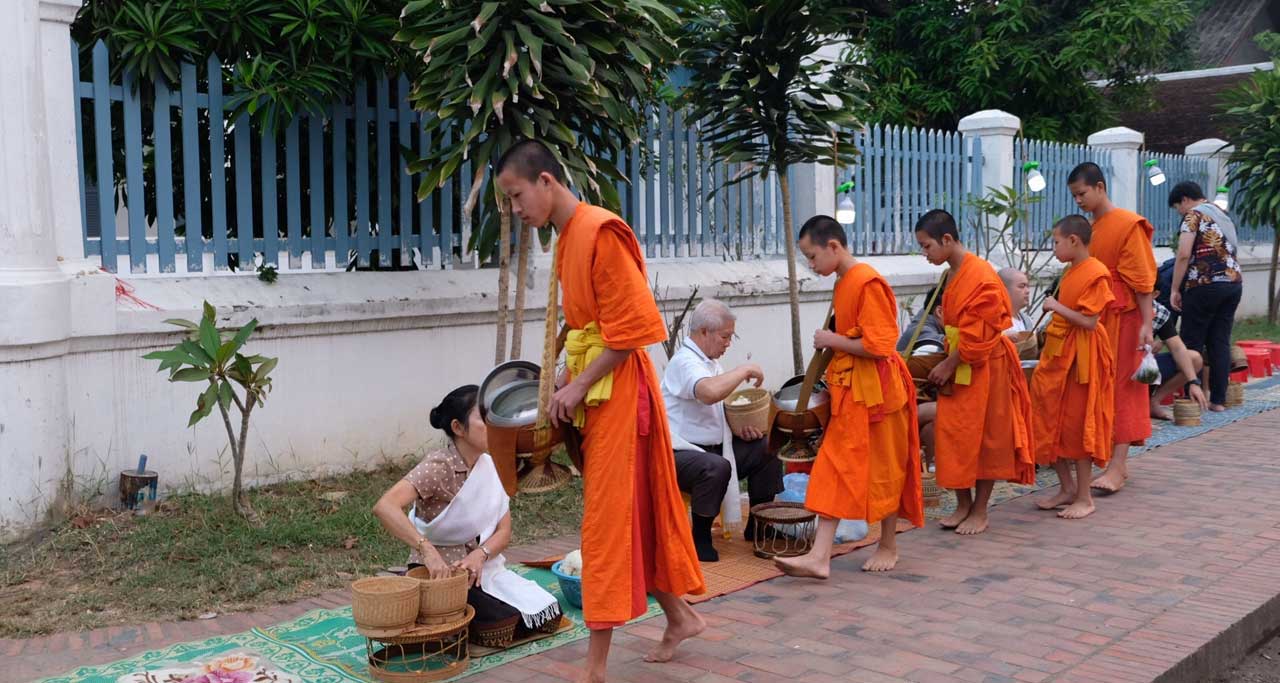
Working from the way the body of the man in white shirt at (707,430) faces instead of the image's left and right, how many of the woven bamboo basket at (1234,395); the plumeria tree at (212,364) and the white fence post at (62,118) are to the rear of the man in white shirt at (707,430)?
2

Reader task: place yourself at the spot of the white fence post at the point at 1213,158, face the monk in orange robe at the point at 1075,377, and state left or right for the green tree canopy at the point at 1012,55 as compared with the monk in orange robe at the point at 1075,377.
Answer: right

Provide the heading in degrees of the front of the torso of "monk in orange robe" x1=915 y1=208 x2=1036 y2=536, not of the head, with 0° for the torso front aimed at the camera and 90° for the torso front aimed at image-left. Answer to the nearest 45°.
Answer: approximately 45°

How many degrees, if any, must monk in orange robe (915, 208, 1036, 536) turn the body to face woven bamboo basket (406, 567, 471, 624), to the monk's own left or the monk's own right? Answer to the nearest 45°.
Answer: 0° — they already face it

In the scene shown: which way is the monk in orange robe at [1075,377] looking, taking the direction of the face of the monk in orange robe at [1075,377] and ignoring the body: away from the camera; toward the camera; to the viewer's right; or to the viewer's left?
to the viewer's left

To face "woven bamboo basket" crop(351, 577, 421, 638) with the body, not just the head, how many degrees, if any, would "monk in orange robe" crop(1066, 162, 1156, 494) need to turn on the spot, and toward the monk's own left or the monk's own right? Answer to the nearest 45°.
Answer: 0° — they already face it

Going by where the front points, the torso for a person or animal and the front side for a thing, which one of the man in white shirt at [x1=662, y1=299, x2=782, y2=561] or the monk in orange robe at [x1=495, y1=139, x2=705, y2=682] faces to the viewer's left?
the monk in orange robe

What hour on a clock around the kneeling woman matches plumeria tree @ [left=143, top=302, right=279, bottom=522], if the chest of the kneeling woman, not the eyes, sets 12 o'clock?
The plumeria tree is roughly at 6 o'clock from the kneeling woman.

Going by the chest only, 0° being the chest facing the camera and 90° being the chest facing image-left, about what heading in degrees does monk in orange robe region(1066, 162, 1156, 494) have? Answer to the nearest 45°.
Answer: approximately 45°

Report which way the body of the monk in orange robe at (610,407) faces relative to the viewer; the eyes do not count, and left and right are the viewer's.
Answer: facing to the left of the viewer

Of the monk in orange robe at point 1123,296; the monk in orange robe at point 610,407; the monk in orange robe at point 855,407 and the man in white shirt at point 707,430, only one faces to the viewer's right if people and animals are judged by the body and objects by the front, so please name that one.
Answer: the man in white shirt

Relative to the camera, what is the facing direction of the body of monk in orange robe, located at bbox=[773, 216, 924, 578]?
to the viewer's left

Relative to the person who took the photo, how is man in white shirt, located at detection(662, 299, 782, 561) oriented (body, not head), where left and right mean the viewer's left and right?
facing to the right of the viewer

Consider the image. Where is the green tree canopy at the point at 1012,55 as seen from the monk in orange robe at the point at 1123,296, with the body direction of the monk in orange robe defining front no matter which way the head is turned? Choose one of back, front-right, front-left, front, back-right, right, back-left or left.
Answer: back-right

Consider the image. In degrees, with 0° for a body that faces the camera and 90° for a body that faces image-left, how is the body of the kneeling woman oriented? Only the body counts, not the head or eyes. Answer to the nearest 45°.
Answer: approximately 315°
